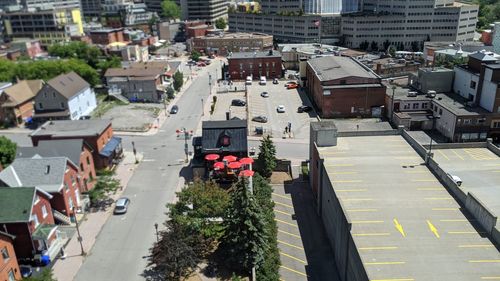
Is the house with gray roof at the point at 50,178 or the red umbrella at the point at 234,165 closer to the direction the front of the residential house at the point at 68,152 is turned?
the red umbrella

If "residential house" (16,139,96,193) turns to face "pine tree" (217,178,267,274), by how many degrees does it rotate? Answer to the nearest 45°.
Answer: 0° — it already faces it

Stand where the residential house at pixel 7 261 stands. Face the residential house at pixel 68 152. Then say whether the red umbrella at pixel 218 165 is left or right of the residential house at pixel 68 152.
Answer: right

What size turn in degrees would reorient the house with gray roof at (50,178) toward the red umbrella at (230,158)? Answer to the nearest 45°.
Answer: approximately 45° to its left

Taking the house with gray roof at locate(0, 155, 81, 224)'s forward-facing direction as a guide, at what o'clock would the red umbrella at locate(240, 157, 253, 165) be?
The red umbrella is roughly at 11 o'clock from the house with gray roof.

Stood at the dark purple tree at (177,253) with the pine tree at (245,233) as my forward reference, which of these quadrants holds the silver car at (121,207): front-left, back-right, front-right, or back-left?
back-left

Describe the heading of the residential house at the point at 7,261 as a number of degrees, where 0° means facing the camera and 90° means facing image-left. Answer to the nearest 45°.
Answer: approximately 315°

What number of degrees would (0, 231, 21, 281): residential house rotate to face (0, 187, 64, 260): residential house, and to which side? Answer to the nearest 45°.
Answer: approximately 90° to its left

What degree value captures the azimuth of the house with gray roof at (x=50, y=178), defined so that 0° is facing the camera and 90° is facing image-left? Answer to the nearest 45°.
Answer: approximately 315°
